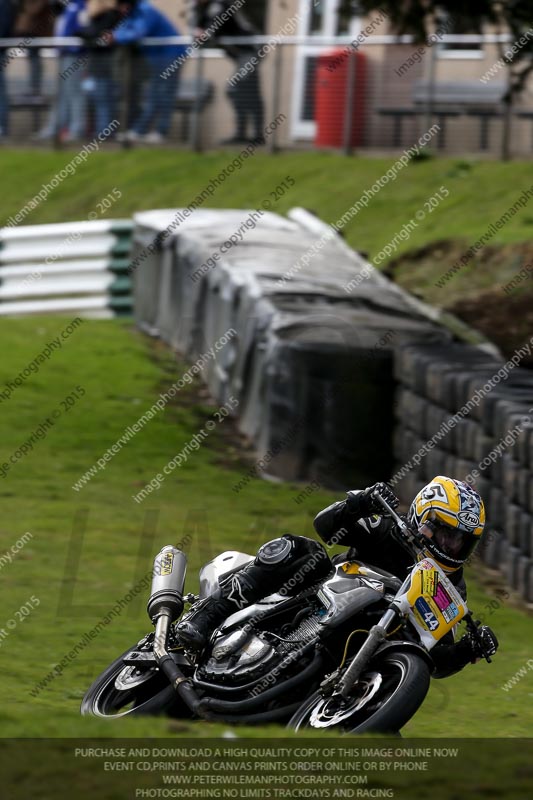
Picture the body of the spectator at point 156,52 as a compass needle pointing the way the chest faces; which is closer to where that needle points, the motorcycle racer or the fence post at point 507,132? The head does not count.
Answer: the motorcycle racer

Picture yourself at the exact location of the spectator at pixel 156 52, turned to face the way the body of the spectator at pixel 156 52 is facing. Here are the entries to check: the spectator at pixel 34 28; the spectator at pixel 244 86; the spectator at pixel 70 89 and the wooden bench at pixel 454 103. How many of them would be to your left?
2

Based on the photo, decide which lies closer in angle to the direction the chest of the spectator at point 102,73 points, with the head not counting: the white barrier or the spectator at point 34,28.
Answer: the white barrier

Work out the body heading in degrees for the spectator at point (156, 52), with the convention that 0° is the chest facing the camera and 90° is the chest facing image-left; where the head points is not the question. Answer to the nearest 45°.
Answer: approximately 45°

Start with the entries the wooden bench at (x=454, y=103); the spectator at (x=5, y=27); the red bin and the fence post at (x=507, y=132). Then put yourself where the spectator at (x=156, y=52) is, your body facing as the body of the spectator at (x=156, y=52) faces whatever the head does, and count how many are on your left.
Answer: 3

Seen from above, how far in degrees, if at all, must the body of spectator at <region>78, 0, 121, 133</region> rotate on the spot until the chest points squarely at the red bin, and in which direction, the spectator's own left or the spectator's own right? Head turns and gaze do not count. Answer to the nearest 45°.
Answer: approximately 45° to the spectator's own left

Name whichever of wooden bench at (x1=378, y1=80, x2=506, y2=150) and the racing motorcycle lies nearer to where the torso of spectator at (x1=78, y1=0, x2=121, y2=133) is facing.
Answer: the racing motorcycle

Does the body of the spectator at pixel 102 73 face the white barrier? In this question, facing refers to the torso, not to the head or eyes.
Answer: yes

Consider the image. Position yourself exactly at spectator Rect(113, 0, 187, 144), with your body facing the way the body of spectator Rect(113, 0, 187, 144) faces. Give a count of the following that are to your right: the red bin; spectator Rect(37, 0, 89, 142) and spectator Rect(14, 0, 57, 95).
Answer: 2

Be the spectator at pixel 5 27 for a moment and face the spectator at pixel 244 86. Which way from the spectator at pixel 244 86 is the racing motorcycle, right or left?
right
